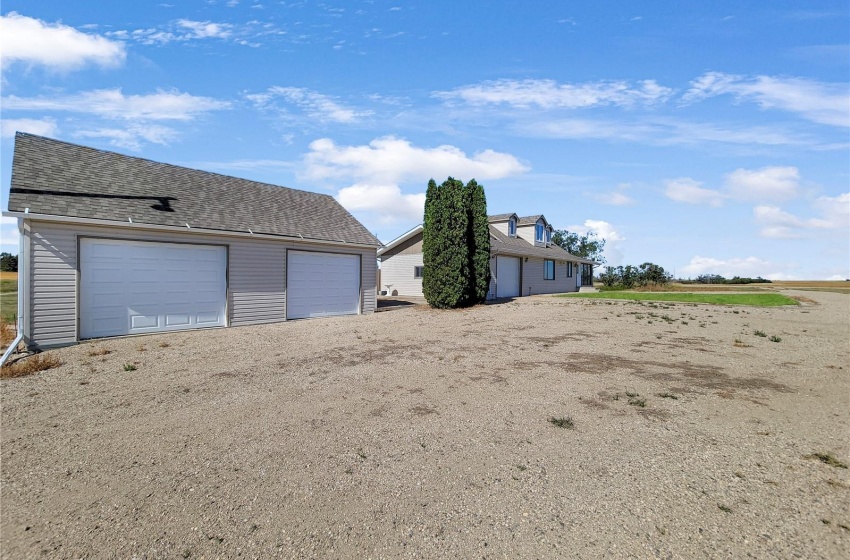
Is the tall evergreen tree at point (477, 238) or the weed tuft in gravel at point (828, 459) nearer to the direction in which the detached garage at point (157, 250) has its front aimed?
the weed tuft in gravel

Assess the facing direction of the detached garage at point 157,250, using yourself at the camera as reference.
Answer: facing the viewer and to the right of the viewer

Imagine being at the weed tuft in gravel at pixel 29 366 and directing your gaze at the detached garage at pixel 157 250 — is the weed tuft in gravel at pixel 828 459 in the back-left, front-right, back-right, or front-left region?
back-right

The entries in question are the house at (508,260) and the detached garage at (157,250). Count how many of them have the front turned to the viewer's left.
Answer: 0

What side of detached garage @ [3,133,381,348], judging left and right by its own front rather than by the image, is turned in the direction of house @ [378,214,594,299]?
left

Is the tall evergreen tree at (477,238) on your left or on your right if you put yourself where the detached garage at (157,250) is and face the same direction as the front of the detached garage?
on your left

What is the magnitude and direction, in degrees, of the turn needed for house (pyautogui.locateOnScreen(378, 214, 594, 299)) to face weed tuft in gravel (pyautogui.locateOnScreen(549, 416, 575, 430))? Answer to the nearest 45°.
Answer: approximately 45° to its right

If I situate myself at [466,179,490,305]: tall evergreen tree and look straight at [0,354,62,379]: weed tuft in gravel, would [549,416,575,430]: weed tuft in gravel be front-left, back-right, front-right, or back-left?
front-left

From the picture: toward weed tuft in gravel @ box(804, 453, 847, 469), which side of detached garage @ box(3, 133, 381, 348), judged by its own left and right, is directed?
front
